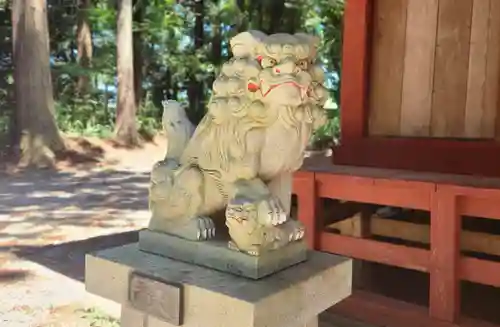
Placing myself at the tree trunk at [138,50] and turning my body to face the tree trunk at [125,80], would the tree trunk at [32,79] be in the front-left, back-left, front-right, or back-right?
front-right

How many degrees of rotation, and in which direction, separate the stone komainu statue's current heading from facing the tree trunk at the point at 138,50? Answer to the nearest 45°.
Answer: approximately 135° to its left

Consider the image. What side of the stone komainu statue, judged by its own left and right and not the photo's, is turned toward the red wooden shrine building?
left

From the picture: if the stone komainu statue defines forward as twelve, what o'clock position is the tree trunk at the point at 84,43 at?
The tree trunk is roughly at 7 o'clock from the stone komainu statue.

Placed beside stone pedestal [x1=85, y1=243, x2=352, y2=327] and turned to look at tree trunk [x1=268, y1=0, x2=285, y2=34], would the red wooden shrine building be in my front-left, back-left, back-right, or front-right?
front-right

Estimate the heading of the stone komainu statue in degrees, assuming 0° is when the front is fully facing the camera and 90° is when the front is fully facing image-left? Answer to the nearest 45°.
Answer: approximately 315°

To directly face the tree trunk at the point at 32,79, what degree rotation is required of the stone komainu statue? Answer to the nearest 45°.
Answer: approximately 180°
